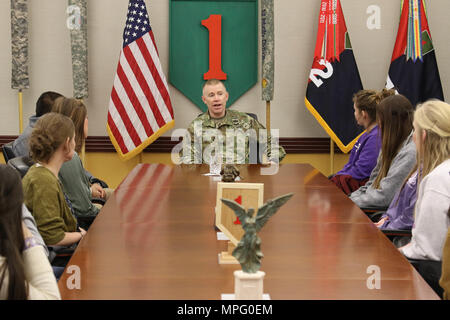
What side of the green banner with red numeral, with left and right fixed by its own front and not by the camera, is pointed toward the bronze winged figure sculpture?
front

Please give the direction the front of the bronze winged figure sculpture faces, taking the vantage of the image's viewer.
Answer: facing the viewer

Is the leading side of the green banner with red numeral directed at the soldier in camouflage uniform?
yes

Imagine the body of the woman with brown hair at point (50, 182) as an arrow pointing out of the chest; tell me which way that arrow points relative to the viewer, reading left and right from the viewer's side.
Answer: facing away from the viewer and to the right of the viewer

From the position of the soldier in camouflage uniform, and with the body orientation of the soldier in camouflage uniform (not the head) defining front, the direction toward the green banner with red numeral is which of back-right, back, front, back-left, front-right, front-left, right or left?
back

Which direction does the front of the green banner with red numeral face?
toward the camera

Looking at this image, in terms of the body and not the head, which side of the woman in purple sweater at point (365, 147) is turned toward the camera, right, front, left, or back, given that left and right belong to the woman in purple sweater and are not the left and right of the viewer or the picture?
left

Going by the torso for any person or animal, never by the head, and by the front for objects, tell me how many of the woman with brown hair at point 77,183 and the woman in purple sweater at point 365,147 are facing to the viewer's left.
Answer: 1

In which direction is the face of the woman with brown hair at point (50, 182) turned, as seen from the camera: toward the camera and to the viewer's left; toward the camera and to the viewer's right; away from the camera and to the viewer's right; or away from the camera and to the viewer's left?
away from the camera and to the viewer's right

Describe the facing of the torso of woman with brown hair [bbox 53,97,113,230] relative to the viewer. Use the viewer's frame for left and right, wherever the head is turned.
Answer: facing away from the viewer and to the right of the viewer

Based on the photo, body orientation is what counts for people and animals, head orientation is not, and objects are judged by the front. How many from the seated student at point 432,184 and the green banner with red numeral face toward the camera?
1

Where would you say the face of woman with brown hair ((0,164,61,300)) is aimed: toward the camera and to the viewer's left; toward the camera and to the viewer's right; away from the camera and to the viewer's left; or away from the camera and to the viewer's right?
away from the camera and to the viewer's right

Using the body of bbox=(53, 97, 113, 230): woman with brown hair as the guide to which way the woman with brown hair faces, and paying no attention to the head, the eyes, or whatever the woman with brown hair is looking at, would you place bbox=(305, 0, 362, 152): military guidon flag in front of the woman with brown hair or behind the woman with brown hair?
in front

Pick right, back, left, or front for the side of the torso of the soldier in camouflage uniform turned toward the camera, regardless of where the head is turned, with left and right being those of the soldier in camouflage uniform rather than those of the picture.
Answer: front

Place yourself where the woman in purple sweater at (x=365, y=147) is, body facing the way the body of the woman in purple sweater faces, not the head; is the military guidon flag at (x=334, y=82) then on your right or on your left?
on your right

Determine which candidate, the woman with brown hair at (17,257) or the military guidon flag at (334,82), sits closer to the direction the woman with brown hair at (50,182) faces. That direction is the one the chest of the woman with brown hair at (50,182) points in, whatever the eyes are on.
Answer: the military guidon flag

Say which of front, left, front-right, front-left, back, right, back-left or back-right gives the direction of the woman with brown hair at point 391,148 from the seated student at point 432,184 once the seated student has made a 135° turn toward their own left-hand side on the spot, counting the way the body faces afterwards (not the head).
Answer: back
